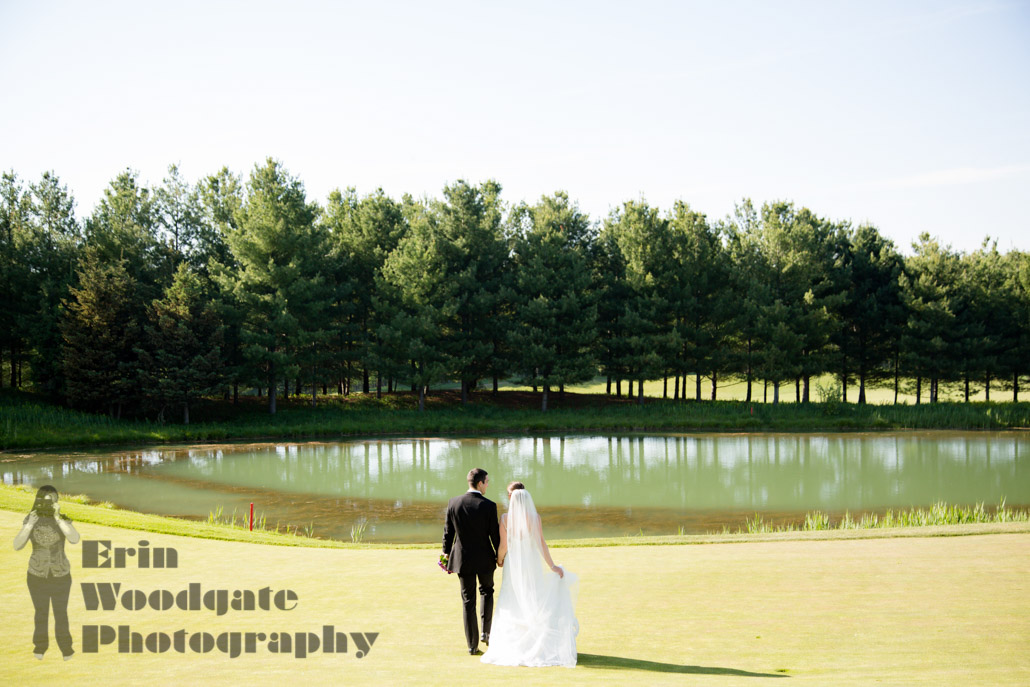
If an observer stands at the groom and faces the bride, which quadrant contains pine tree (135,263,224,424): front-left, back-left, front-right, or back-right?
back-left

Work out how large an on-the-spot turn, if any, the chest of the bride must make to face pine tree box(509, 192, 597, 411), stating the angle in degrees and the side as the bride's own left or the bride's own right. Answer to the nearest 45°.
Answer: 0° — they already face it

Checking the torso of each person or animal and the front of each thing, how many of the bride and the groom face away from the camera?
2

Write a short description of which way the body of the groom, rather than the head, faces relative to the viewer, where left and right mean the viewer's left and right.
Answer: facing away from the viewer

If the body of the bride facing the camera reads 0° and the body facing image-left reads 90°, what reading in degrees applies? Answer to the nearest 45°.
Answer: approximately 180°
